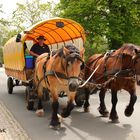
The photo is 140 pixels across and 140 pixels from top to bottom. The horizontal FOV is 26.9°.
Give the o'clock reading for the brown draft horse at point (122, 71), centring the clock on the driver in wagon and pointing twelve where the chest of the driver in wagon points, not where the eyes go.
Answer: The brown draft horse is roughly at 11 o'clock from the driver in wagon.

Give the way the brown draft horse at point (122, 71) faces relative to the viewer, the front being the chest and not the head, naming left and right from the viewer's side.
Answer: facing the viewer and to the right of the viewer

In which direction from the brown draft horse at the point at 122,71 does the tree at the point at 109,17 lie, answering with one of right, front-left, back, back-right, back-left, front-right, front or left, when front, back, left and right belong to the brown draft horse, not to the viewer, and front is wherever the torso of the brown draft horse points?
back-left

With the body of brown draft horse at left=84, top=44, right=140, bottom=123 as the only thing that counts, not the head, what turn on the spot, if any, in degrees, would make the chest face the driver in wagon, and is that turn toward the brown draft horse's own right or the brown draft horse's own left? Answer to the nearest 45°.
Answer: approximately 180°

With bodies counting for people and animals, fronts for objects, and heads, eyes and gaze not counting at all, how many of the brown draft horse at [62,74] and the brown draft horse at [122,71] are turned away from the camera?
0

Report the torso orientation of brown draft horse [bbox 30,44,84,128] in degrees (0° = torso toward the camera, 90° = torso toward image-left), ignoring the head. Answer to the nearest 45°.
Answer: approximately 315°

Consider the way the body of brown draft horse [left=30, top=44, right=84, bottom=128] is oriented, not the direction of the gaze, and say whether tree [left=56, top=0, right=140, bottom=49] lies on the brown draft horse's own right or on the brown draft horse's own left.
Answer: on the brown draft horse's own left

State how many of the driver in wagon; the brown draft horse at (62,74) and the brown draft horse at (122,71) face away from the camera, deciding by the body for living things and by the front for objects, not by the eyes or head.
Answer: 0

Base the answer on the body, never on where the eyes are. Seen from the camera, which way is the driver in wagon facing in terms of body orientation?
toward the camera

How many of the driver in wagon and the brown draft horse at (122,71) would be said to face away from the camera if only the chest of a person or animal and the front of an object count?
0

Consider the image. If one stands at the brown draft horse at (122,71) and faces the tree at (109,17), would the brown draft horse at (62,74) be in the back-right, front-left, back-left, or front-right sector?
back-left

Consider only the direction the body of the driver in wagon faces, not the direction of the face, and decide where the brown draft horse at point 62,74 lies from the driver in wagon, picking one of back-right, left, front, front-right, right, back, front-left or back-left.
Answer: front

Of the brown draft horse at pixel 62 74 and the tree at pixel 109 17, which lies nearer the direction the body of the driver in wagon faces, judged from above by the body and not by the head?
the brown draft horse

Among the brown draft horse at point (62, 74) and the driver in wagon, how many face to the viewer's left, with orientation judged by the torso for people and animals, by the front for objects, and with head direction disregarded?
0

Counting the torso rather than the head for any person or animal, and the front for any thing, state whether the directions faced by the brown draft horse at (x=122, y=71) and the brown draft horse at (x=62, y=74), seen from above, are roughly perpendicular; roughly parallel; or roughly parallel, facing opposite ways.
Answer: roughly parallel
